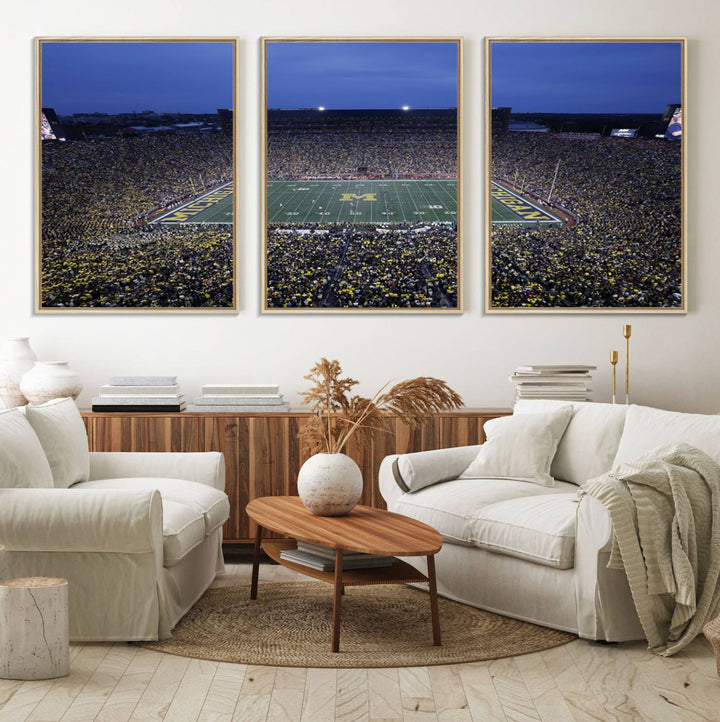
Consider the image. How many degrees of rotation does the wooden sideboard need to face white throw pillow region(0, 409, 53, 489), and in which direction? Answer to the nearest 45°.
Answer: approximately 45° to its right

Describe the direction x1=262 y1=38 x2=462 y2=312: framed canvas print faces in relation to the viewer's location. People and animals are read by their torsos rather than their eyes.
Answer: facing the viewer

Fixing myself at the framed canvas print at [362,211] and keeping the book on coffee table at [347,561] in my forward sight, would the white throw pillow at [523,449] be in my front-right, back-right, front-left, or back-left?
front-left

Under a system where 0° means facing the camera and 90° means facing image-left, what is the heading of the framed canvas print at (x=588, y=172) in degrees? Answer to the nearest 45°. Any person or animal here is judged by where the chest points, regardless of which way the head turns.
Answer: approximately 0°

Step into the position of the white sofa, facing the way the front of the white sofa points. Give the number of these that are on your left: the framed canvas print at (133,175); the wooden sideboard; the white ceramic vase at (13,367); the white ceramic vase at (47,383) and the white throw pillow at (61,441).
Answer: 0

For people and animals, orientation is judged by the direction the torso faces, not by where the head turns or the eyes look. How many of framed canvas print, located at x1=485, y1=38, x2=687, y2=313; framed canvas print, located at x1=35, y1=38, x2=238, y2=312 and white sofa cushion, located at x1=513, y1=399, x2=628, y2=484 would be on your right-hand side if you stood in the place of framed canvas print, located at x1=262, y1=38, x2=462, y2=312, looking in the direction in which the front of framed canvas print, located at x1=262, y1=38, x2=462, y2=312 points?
1

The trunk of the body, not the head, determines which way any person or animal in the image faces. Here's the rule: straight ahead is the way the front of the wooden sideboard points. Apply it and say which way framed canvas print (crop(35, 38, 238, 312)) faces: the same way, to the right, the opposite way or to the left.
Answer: the same way

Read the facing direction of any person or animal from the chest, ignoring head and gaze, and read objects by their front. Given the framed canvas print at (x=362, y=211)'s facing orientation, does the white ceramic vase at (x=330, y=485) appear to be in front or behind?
in front

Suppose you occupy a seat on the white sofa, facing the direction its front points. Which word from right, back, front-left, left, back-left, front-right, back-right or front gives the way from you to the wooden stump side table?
front

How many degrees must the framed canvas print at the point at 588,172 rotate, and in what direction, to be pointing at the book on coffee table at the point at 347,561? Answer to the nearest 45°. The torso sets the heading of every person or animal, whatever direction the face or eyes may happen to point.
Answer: approximately 45° to its right

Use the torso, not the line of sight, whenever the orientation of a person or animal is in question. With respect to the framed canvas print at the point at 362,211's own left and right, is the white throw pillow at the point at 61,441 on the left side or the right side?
on its right

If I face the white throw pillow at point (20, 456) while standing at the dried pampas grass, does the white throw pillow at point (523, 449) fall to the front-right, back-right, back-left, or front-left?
back-right

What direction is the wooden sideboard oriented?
toward the camera
